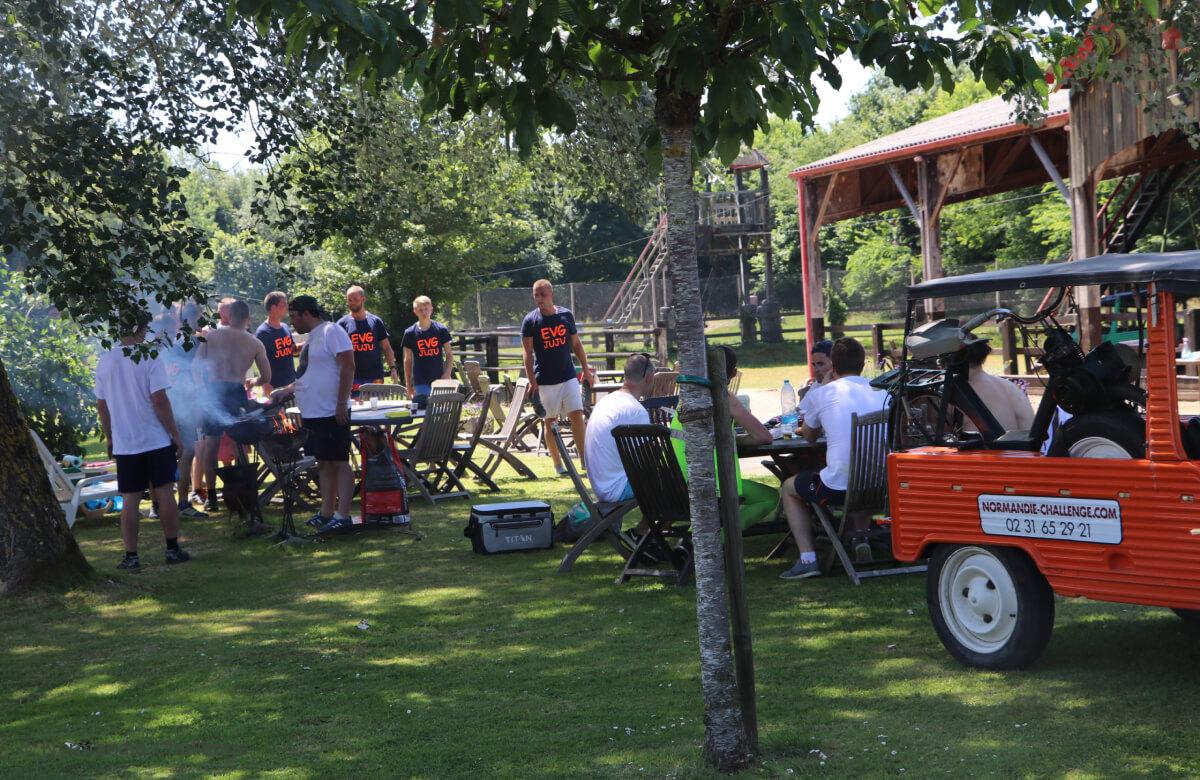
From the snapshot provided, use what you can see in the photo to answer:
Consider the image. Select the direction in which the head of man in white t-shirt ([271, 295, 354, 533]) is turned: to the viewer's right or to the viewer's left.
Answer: to the viewer's left

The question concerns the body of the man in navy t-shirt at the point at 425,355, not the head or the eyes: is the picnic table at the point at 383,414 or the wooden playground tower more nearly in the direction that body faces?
the picnic table

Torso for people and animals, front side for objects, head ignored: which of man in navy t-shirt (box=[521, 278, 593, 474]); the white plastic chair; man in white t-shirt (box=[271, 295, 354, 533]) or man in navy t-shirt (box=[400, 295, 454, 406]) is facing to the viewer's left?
the man in white t-shirt

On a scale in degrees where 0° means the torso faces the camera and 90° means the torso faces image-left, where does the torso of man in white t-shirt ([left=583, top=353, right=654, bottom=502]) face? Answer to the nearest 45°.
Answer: approximately 225°

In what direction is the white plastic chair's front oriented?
to the viewer's right

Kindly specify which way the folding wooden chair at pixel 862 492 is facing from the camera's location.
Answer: facing away from the viewer and to the left of the viewer

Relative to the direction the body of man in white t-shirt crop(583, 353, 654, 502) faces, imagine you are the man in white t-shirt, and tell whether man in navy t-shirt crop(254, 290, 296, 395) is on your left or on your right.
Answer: on your left

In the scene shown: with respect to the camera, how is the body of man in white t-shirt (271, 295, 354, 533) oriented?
to the viewer's left

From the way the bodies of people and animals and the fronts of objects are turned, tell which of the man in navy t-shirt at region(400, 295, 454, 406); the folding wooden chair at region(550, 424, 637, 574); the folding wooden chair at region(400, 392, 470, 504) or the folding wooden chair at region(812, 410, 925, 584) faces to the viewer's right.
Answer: the folding wooden chair at region(550, 424, 637, 574)

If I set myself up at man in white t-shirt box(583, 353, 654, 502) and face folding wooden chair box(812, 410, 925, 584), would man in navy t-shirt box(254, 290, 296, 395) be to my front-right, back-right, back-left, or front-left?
back-left
